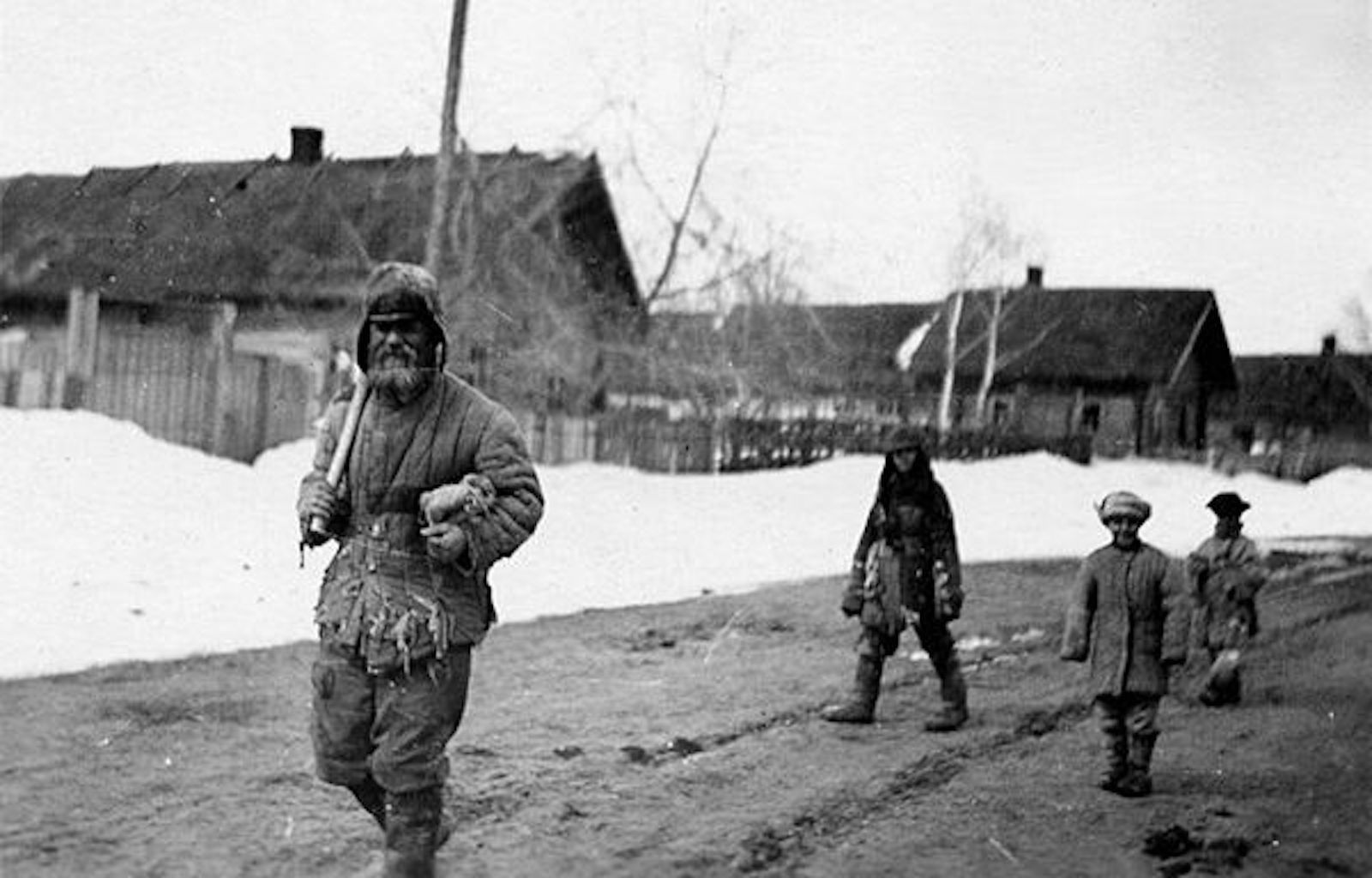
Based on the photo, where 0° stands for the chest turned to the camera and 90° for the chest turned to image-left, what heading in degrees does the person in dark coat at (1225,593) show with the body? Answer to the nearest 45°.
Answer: approximately 0°

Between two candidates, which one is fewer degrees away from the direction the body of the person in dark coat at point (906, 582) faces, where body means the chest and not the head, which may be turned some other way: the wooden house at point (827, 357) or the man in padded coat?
the man in padded coat

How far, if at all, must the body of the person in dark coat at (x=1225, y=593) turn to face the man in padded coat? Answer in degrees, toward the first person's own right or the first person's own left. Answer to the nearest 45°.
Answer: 0° — they already face them

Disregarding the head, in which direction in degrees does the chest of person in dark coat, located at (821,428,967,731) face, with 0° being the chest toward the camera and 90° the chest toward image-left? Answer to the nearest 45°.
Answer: approximately 45°

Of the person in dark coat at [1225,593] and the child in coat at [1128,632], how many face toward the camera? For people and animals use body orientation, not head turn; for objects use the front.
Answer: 2

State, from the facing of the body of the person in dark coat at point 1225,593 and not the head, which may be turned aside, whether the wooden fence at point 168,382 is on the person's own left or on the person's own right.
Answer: on the person's own right

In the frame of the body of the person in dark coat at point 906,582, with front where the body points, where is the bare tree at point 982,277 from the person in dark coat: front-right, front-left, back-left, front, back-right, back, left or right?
back-right

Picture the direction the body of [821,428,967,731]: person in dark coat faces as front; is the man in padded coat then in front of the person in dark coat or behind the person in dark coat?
in front

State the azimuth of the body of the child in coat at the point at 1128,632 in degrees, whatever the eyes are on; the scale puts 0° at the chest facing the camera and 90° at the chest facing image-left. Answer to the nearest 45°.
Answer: approximately 0°

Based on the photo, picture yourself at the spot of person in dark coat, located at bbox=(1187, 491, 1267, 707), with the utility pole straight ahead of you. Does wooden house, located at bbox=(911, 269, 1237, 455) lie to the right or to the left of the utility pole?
right
